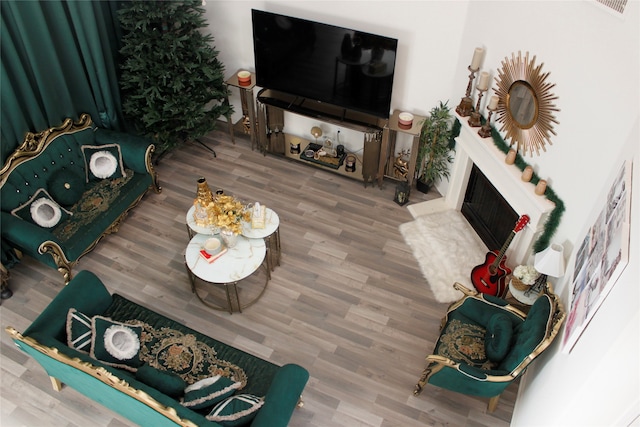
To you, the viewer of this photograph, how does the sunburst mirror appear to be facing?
facing the viewer and to the left of the viewer

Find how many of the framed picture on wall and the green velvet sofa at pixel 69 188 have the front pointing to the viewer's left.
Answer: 1

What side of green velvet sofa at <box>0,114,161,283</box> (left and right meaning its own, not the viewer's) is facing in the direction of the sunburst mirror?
front

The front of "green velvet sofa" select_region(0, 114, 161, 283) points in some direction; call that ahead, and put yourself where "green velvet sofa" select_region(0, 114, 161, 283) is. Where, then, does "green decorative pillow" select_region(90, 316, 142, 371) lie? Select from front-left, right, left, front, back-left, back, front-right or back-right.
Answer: front-right

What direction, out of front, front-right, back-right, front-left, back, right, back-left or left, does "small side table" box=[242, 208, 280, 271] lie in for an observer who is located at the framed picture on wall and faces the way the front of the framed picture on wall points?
front

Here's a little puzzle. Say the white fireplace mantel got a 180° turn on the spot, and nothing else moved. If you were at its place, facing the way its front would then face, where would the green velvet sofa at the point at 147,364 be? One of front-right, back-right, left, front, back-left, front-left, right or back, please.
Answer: back

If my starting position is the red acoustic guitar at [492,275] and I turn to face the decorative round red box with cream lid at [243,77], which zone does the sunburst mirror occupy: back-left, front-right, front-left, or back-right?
front-right

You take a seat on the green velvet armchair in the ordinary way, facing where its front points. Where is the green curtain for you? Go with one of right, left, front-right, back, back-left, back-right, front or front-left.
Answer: front

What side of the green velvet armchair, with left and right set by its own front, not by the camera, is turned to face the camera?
left

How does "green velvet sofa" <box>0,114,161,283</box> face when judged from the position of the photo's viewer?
facing the viewer and to the right of the viewer

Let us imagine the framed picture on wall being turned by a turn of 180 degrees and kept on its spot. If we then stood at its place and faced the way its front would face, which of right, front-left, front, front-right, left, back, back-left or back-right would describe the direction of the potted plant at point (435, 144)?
back-left

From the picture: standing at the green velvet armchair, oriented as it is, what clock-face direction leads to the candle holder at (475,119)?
The candle holder is roughly at 2 o'clock from the green velvet armchair.

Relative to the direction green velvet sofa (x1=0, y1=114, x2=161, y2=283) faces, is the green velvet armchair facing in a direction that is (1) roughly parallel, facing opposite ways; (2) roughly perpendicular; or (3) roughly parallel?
roughly parallel, facing opposite ways

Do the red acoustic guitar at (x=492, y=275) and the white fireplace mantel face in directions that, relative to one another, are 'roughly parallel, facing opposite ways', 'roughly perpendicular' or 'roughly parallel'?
roughly parallel

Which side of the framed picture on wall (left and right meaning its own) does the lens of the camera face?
left

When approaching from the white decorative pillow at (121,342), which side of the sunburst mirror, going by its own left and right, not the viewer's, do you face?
front

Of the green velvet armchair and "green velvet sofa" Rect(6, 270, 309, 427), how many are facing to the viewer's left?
1
